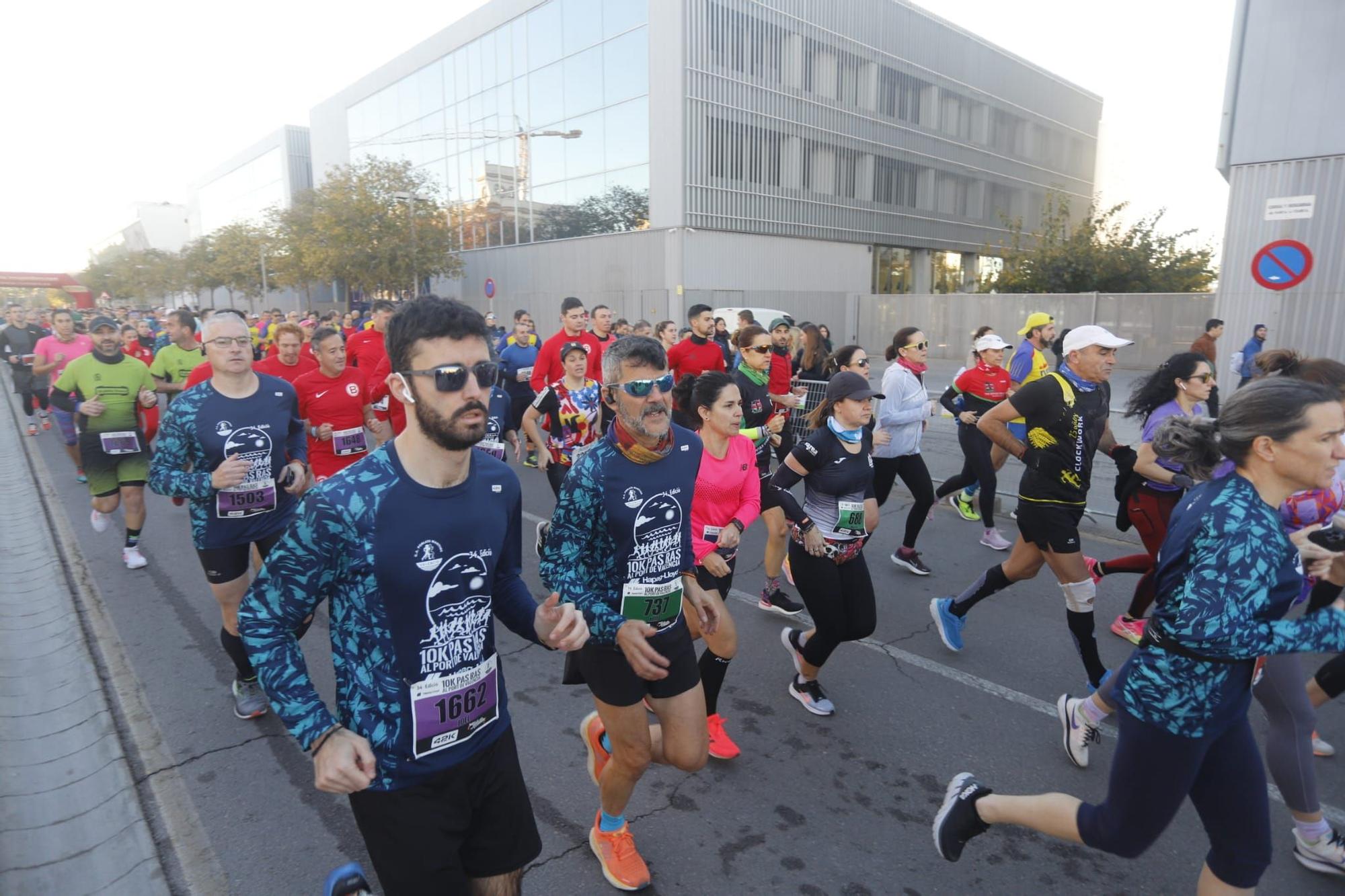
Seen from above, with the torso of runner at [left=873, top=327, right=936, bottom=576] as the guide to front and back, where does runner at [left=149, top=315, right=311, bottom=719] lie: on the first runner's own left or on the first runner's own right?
on the first runner's own right

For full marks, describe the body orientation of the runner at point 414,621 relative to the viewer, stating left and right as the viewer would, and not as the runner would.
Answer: facing the viewer and to the right of the viewer

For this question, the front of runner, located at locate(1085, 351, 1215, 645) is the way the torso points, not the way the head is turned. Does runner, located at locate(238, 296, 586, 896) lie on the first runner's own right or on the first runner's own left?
on the first runner's own right

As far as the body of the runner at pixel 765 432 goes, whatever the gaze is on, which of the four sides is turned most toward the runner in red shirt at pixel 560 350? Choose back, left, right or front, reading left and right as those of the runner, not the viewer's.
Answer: back

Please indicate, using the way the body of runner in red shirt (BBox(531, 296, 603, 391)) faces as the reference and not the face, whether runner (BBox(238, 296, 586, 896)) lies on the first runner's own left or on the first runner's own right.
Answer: on the first runner's own right

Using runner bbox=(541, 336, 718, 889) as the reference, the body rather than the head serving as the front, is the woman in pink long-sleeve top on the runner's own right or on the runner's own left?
on the runner's own left

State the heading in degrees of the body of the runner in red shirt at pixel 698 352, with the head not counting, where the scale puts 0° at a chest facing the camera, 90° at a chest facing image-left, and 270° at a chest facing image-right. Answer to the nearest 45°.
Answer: approximately 315°

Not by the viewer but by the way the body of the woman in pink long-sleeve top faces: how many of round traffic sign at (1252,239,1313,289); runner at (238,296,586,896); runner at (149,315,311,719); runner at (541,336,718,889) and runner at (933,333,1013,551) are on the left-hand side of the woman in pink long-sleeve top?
2

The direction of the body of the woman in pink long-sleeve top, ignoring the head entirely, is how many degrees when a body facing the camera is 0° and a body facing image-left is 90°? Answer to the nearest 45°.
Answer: approximately 315°

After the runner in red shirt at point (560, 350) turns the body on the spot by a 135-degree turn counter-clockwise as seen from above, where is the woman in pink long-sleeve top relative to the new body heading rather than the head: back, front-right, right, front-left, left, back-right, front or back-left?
back

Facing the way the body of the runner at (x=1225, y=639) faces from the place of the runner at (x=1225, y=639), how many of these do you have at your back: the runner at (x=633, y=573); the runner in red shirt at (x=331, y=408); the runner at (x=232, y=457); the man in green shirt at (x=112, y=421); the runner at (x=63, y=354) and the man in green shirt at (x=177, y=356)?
6

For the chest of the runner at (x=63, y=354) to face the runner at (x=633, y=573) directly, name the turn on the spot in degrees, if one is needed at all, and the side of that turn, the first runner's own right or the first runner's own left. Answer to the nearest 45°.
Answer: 0° — they already face them
